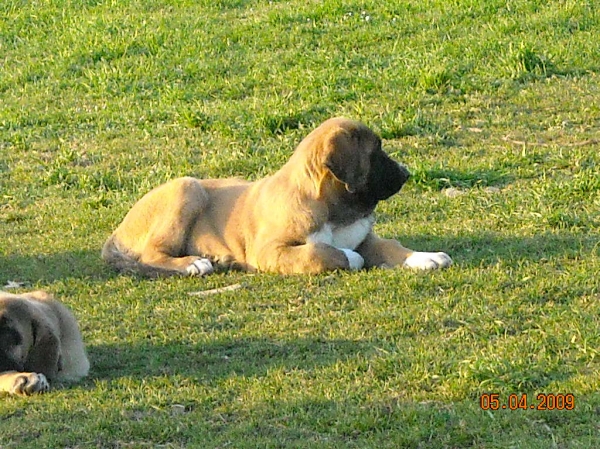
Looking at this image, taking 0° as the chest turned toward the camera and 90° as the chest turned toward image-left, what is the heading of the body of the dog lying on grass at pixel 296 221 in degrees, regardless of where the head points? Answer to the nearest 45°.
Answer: approximately 270°

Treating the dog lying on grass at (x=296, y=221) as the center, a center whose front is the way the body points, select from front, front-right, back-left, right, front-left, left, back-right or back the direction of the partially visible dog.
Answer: back-right

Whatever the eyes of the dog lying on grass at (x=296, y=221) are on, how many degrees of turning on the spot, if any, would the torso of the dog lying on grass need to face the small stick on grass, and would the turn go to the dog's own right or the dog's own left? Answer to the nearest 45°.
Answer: approximately 135° to the dog's own right

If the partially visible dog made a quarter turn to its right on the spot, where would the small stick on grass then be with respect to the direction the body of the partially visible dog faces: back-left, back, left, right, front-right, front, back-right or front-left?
right

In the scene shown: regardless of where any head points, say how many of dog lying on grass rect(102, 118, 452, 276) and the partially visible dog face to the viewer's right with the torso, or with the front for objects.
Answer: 1

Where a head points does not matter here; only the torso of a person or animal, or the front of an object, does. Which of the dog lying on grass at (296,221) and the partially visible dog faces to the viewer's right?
the dog lying on grass

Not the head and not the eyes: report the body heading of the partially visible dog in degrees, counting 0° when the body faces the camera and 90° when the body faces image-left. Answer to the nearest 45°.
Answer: approximately 45°

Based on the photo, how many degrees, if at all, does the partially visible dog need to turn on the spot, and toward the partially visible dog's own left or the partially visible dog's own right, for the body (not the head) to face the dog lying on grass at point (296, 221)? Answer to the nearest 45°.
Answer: approximately 180°
